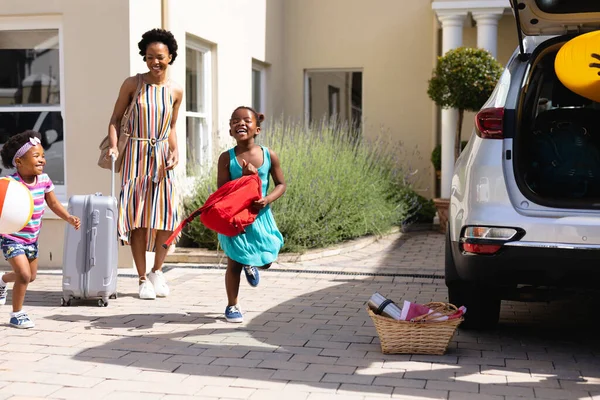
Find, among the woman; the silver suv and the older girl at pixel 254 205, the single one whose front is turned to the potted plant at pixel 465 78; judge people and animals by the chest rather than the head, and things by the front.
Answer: the silver suv

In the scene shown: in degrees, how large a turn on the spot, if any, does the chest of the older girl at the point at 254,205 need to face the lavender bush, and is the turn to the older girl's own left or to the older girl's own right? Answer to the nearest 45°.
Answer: approximately 180°

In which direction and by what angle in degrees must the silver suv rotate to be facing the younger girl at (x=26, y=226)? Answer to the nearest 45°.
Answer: approximately 90° to its left

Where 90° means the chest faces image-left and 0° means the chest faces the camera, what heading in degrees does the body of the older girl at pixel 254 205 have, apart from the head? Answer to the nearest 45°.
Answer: approximately 0°

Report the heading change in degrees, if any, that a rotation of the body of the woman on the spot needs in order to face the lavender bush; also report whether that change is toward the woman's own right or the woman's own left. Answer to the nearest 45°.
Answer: approximately 135° to the woman's own left

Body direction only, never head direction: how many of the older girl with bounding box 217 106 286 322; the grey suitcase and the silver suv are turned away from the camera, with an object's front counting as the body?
1

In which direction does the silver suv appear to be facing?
away from the camera

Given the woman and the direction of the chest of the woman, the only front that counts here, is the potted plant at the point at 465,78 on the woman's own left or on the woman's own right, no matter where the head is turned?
on the woman's own left

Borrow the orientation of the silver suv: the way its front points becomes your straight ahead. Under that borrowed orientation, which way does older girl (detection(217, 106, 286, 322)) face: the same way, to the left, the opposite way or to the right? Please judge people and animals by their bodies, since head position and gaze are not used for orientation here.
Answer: the opposite way
